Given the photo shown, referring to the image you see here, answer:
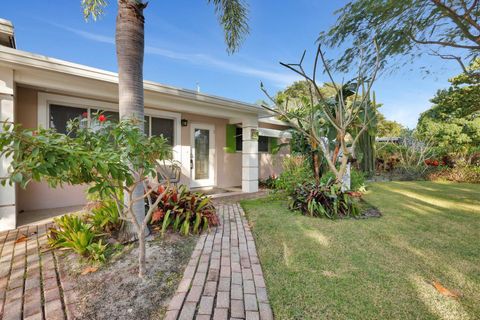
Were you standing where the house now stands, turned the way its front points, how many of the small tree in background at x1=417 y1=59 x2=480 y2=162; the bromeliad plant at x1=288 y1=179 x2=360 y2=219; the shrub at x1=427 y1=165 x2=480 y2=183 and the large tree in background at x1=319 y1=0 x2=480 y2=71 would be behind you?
0

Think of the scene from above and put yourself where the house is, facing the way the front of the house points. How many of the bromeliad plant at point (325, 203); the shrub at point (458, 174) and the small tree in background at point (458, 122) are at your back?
0

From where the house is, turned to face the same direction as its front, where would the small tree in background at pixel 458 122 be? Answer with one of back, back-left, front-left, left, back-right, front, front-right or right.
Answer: front-left

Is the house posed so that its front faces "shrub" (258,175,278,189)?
no

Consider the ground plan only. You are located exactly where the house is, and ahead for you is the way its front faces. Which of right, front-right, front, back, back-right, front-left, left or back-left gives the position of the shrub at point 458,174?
front-left

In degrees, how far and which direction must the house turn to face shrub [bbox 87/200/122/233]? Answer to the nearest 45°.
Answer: approximately 45° to its right

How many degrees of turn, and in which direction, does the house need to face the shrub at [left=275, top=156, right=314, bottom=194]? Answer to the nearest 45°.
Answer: approximately 45° to its left

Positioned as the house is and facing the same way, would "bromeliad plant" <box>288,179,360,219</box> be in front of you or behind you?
in front

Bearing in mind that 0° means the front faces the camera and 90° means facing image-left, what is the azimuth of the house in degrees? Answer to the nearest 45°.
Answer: approximately 315°
